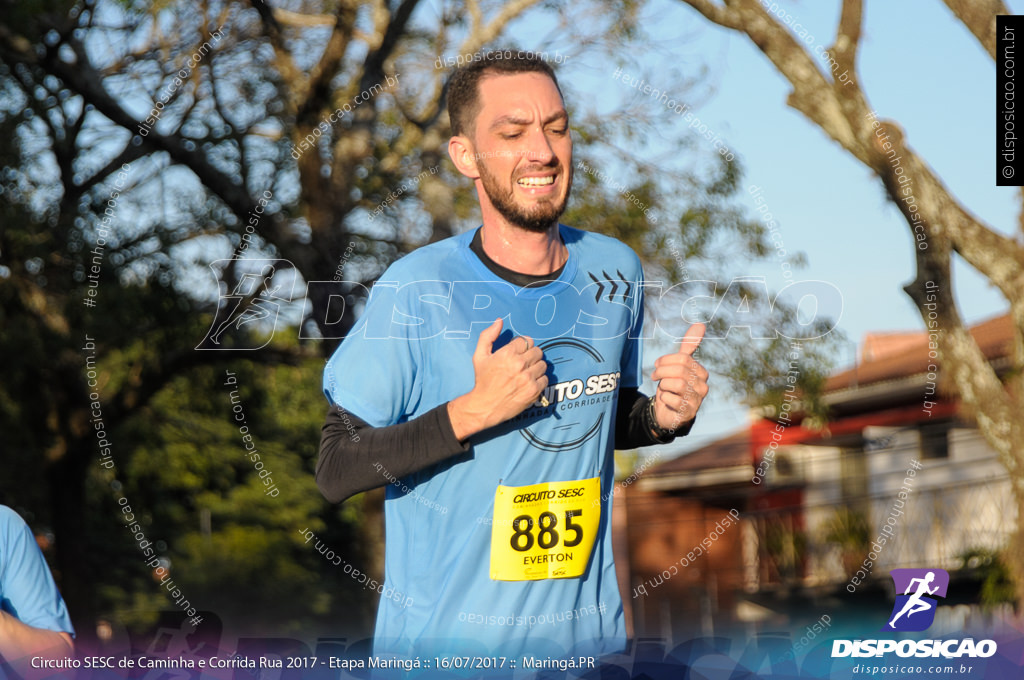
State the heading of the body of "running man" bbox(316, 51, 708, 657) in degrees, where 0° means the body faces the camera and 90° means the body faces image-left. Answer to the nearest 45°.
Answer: approximately 315°

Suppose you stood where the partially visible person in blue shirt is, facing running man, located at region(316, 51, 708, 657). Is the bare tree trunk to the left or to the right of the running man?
left

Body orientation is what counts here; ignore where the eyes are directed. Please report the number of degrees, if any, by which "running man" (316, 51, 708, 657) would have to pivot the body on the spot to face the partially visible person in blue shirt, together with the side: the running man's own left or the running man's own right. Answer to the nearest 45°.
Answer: approximately 135° to the running man's own right

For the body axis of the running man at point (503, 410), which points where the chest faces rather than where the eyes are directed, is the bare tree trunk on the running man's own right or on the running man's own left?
on the running man's own left
